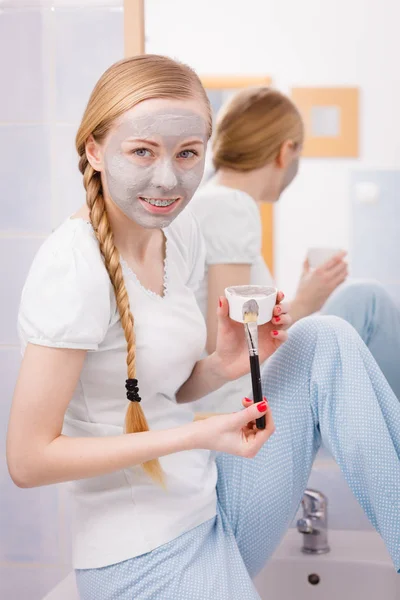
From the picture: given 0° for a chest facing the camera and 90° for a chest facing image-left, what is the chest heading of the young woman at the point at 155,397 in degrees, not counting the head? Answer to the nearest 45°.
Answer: approximately 315°

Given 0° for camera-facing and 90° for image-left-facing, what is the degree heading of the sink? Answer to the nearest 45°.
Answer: approximately 0°
